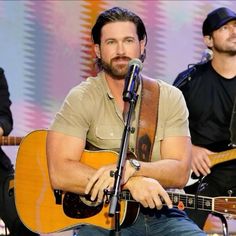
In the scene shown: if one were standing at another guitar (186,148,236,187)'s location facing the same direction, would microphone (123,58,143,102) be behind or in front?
in front

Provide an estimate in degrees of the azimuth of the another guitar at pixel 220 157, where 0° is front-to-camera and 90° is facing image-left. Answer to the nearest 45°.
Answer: approximately 0°

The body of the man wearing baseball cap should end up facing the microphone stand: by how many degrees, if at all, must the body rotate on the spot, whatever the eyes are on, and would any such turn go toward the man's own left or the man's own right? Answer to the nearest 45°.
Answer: approximately 45° to the man's own right

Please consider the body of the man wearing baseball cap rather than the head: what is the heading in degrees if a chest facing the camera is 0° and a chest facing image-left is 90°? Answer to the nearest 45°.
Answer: approximately 315°

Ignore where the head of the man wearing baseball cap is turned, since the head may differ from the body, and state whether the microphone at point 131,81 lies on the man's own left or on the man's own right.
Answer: on the man's own right
